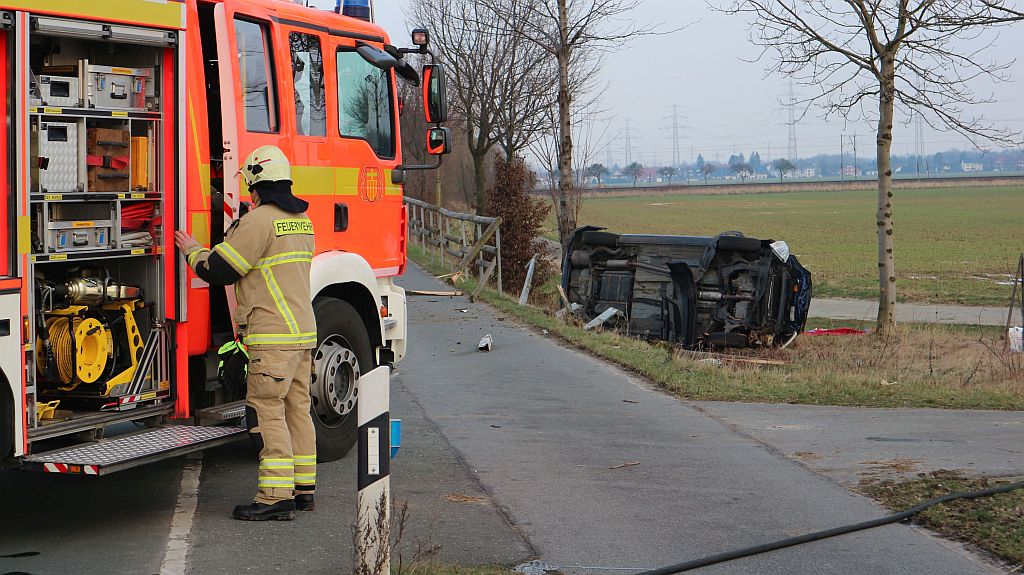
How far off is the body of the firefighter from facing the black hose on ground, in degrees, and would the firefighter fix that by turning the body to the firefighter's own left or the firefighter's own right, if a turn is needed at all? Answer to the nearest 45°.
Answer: approximately 135° to the firefighter's own right

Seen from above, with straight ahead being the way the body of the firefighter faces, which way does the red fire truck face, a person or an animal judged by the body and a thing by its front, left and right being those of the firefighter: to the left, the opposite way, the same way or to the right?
to the right

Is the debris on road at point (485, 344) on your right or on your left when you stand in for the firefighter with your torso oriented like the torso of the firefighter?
on your right

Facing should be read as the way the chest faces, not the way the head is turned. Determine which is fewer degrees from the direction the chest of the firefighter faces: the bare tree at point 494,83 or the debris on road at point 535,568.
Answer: the bare tree

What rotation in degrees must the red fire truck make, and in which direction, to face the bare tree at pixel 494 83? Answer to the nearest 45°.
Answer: approximately 45° to its left

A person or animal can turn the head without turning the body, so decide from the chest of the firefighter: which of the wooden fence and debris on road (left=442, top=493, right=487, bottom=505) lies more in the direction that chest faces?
the wooden fence

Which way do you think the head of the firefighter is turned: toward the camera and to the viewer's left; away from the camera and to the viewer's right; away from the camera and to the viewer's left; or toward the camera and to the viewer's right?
away from the camera and to the viewer's left

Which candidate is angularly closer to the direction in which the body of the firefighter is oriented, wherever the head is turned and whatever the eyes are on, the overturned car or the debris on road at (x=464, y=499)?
the overturned car

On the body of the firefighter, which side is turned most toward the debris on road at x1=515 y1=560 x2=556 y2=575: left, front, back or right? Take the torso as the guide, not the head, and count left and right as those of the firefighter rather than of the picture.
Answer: back

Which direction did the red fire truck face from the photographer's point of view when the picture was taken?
facing away from the viewer and to the right of the viewer

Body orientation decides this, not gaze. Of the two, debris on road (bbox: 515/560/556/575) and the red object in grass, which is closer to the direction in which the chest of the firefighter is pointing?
the red object in grass

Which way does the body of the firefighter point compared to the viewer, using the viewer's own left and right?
facing away from the viewer and to the left of the viewer

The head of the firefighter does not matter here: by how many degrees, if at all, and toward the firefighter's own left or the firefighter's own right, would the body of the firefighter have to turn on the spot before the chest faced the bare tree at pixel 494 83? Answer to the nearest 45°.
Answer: approximately 45° to the firefighter's own right

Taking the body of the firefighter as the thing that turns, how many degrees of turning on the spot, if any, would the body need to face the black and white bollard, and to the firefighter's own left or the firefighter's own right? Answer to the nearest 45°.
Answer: approximately 135° to the firefighter's own left
